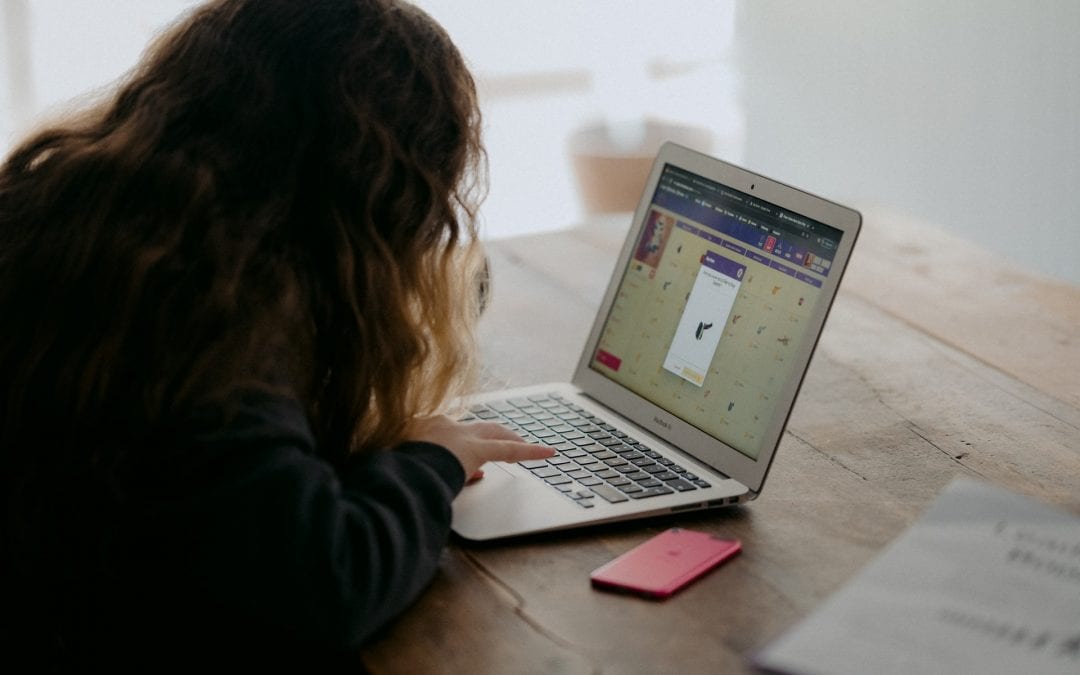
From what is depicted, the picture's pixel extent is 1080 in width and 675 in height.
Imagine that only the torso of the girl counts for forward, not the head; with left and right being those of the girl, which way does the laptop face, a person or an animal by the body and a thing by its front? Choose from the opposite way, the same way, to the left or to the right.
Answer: the opposite way

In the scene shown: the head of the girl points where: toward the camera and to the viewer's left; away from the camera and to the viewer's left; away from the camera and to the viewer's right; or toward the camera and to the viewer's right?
away from the camera and to the viewer's right

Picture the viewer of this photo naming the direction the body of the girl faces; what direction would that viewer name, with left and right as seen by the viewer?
facing away from the viewer and to the right of the viewer
